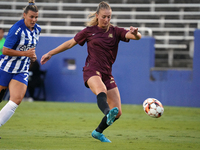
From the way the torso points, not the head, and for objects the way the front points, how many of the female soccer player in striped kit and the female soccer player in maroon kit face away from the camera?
0

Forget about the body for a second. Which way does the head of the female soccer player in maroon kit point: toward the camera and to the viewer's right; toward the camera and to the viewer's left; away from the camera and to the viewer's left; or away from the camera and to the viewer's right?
toward the camera and to the viewer's right

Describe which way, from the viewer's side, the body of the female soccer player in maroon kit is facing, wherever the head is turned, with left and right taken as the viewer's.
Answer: facing the viewer and to the right of the viewer

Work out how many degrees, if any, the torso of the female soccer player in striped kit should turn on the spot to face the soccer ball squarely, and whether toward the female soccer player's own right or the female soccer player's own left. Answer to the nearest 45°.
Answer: approximately 45° to the female soccer player's own left

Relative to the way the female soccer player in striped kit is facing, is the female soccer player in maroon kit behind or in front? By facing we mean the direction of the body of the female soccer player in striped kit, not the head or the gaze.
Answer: in front

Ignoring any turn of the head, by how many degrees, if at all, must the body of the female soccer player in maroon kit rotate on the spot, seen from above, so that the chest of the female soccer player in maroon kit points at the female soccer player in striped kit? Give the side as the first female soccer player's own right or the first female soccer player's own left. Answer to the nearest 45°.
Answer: approximately 135° to the first female soccer player's own right
